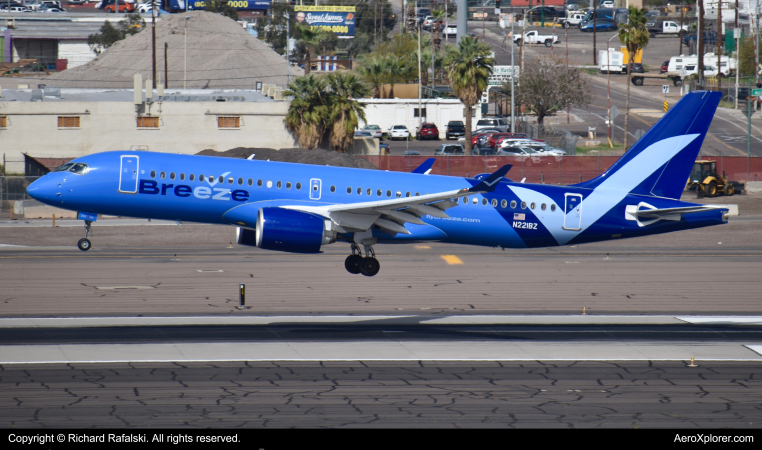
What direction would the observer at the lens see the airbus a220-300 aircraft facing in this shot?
facing to the left of the viewer
